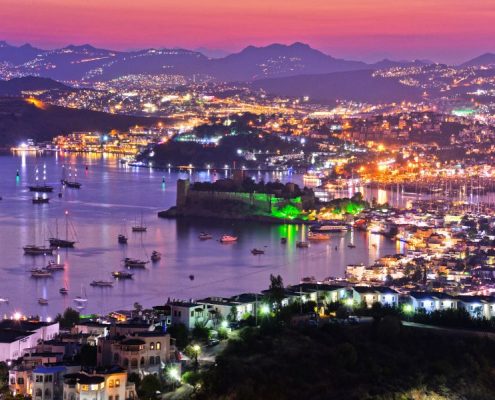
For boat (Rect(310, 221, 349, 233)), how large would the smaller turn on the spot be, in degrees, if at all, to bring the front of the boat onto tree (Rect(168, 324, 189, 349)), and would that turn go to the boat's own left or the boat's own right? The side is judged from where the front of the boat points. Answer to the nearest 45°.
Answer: approximately 90° to the boat's own left

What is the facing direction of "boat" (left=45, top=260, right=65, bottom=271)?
to the viewer's right

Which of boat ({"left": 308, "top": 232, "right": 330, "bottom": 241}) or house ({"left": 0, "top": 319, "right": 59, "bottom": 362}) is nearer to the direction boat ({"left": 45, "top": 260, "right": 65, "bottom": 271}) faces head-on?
the boat

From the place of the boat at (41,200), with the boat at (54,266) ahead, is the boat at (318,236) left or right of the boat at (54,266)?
left

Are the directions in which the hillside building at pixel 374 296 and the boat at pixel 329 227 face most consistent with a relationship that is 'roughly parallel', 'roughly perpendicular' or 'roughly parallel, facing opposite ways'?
roughly perpendicular

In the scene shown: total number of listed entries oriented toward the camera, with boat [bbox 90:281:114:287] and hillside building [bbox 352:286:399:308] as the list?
1

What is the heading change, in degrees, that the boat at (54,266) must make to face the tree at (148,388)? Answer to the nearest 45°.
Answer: approximately 90° to its right

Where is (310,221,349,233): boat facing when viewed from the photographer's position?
facing to the left of the viewer
